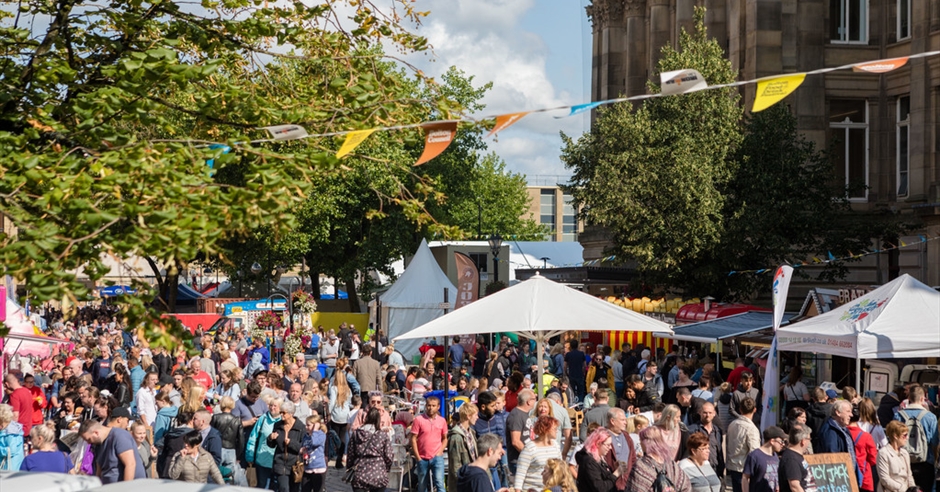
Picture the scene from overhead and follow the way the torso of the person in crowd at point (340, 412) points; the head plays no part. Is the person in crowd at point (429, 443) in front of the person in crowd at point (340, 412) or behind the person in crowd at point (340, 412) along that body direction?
behind

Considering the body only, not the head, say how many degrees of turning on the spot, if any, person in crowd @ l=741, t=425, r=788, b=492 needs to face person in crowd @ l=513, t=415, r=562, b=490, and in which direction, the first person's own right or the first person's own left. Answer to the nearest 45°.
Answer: approximately 135° to the first person's own right

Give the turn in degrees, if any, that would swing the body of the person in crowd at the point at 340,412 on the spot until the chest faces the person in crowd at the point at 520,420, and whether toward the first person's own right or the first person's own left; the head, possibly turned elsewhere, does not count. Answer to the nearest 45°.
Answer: approximately 135° to the first person's own right

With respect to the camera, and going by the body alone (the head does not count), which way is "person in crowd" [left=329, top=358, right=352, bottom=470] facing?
away from the camera

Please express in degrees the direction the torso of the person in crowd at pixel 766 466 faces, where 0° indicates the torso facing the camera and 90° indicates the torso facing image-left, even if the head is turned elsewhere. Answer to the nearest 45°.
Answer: approximately 315°

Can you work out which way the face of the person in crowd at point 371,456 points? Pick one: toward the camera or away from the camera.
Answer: away from the camera

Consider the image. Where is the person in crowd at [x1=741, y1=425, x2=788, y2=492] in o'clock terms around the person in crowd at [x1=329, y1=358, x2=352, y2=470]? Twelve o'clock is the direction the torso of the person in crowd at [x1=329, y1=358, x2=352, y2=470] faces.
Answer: the person in crowd at [x1=741, y1=425, x2=788, y2=492] is roughly at 5 o'clock from the person in crowd at [x1=329, y1=358, x2=352, y2=470].
